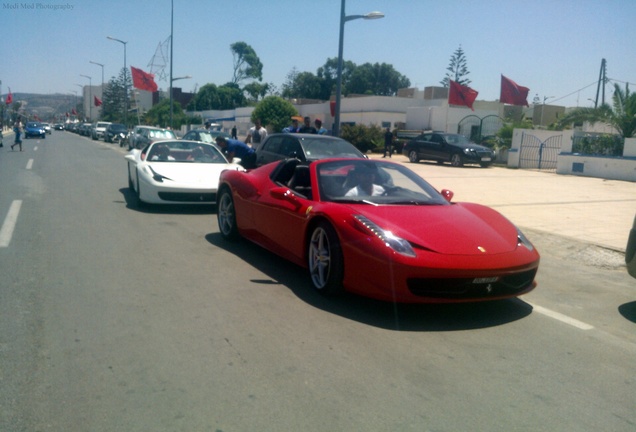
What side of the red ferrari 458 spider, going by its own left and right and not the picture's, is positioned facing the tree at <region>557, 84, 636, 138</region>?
left

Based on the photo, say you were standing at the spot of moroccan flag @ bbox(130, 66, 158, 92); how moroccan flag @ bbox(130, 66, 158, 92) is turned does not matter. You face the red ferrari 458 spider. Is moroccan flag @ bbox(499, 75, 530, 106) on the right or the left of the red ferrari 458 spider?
left

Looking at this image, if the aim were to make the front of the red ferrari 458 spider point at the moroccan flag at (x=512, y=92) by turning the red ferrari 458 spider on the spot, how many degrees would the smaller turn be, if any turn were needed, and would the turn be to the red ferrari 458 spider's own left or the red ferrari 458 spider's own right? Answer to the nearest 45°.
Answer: approximately 135° to the red ferrari 458 spider's own left

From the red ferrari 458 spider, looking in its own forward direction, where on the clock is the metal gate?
The metal gate is roughly at 8 o'clock from the red ferrari 458 spider.

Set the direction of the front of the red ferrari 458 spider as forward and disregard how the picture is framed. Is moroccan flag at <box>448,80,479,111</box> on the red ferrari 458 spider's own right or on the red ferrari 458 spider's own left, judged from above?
on the red ferrari 458 spider's own left

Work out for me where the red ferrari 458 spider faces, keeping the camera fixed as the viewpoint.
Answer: facing the viewer and to the right of the viewer
